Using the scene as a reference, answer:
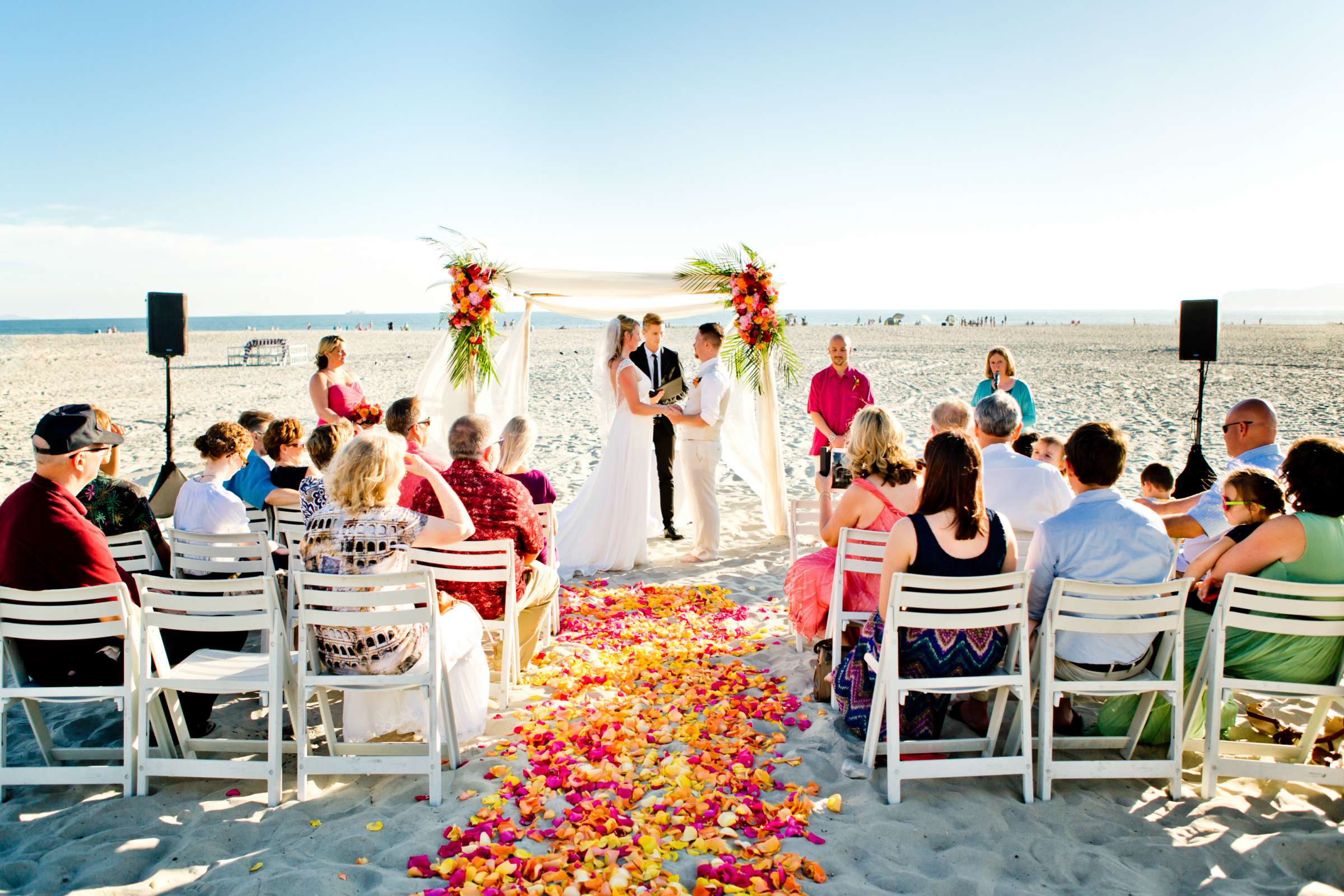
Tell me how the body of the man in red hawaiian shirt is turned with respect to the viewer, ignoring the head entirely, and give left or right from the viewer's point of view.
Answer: facing away from the viewer and to the right of the viewer

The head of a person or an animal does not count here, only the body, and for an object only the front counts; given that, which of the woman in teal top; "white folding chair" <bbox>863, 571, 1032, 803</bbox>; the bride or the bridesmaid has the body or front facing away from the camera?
the white folding chair

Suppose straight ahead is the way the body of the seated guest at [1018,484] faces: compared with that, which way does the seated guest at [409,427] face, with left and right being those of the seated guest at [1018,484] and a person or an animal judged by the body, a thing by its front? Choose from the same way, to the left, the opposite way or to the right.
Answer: the same way

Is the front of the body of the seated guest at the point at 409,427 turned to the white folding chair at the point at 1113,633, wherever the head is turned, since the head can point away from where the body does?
no

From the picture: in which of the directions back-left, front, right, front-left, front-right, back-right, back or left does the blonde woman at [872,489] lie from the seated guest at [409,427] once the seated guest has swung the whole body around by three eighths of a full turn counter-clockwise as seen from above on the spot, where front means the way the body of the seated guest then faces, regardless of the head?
back-left

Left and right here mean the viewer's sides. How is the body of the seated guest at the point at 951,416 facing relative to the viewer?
facing away from the viewer

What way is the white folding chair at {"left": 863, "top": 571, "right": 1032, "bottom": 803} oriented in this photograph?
away from the camera

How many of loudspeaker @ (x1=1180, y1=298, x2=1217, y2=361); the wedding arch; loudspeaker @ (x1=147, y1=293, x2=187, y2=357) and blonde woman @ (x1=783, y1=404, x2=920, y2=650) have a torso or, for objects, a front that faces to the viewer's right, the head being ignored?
0

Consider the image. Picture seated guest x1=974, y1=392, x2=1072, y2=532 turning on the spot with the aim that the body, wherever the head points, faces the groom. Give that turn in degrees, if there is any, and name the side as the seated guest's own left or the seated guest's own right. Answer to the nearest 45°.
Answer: approximately 45° to the seated guest's own left

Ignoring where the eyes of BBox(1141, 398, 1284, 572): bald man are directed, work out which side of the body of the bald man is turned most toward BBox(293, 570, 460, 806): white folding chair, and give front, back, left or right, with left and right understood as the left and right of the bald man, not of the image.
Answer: left

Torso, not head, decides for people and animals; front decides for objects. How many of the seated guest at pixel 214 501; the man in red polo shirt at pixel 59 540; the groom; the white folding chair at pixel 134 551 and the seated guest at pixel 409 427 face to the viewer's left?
1

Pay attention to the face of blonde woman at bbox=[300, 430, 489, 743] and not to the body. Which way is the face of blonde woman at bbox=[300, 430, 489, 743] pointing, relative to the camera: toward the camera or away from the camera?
away from the camera

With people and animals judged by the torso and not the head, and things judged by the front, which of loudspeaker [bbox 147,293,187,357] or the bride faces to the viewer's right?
the bride

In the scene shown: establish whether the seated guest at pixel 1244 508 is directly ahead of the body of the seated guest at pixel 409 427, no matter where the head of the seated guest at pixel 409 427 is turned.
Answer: no

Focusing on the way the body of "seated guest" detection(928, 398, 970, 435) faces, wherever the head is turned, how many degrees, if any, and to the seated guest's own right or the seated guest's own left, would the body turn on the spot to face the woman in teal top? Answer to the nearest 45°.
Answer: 0° — they already face them

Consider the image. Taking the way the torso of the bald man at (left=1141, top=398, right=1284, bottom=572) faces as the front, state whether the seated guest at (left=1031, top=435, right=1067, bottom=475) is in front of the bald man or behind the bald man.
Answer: in front

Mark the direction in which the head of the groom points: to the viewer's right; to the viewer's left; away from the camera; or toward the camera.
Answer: to the viewer's left

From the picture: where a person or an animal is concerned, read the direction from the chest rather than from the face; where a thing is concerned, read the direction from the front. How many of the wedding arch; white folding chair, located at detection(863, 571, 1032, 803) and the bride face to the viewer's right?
1

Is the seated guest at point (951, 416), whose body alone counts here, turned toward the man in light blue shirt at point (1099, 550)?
no

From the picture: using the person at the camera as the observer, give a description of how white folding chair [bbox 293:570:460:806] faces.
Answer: facing away from the viewer
